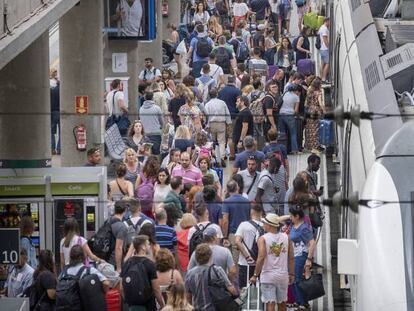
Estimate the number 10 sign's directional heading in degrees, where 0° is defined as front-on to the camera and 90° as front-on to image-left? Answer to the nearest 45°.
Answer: approximately 0°

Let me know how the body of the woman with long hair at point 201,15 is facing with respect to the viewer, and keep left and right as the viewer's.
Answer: facing the viewer

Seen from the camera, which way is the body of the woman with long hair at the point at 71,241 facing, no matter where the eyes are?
away from the camera

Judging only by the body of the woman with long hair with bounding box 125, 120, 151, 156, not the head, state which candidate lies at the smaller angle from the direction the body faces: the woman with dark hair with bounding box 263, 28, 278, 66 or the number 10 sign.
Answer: the number 10 sign

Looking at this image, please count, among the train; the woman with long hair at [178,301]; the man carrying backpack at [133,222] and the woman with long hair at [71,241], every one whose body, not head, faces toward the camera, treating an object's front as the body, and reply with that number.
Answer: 1

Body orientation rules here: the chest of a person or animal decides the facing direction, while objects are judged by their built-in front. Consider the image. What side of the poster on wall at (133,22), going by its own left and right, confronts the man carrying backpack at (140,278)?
front

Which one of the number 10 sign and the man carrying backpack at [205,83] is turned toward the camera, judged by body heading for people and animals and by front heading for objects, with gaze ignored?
the number 10 sign

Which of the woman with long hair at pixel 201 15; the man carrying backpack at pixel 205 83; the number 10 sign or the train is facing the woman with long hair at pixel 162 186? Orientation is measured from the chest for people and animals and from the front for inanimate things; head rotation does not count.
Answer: the woman with long hair at pixel 201 15

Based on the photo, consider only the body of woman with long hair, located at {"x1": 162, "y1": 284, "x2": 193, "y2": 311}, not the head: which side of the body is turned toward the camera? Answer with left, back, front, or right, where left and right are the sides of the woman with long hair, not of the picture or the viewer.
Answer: back

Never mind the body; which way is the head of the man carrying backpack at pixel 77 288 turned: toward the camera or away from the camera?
away from the camera

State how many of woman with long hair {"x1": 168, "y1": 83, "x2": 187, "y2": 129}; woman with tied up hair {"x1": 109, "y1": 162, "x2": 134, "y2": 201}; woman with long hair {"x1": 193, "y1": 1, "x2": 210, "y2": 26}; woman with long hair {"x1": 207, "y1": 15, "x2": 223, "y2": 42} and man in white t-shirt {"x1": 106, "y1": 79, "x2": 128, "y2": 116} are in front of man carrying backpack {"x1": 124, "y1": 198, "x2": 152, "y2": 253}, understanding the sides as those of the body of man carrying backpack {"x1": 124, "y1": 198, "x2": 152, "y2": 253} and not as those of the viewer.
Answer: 5

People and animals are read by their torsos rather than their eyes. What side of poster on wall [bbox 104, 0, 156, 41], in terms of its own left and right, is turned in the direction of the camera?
front

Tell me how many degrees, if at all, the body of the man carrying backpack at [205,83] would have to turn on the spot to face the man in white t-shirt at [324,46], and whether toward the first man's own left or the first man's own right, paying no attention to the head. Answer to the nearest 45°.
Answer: approximately 45° to the first man's own right

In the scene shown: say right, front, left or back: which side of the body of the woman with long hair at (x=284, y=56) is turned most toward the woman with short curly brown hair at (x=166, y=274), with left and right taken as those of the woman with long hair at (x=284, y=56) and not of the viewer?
front

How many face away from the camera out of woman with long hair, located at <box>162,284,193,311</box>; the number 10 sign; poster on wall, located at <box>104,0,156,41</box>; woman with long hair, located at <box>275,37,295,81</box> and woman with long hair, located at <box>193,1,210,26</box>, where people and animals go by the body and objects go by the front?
1

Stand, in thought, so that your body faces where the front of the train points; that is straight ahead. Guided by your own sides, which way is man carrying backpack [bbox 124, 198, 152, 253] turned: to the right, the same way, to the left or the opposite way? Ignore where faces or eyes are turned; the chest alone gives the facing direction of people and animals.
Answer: the opposite way

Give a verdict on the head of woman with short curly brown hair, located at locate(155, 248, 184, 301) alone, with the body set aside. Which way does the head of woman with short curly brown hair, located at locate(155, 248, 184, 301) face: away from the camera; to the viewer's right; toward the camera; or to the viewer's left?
away from the camera

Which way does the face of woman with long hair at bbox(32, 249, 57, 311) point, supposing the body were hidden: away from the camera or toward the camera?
away from the camera

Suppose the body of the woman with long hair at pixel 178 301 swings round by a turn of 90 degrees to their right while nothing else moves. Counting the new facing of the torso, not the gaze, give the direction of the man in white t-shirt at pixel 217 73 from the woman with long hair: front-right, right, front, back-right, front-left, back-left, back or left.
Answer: left

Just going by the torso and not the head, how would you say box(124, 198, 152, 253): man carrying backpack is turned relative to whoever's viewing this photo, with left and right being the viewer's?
facing away from the viewer
